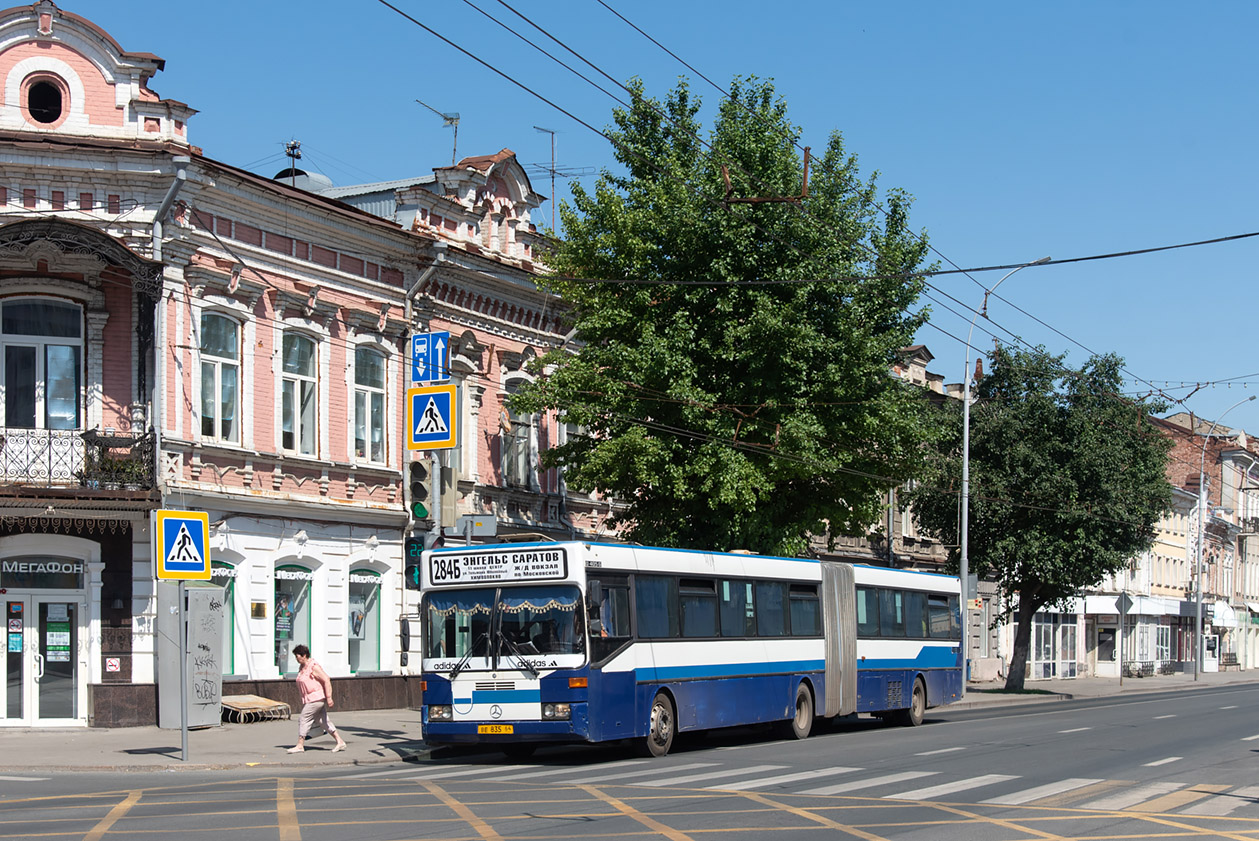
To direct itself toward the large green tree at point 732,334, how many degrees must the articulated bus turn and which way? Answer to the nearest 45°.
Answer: approximately 135° to its right

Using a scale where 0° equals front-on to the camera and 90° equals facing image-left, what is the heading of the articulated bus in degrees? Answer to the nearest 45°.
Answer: approximately 45°

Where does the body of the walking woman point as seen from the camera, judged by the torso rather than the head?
to the viewer's left

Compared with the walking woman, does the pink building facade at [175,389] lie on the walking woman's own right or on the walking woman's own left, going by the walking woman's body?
on the walking woman's own right

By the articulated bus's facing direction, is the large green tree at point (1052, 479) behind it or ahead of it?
behind

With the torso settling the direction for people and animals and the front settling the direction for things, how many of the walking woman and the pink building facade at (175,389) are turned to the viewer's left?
1

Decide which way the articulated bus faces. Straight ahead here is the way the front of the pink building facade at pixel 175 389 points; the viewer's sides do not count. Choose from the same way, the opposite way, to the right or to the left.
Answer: to the right

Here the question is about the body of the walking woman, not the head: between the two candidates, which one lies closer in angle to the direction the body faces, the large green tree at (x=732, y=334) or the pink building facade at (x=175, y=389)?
the pink building facade

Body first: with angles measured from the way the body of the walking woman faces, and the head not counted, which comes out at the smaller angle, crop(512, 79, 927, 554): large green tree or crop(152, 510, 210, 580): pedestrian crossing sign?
the pedestrian crossing sign

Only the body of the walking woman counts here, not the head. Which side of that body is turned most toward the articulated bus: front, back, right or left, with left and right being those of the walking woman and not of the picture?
back
